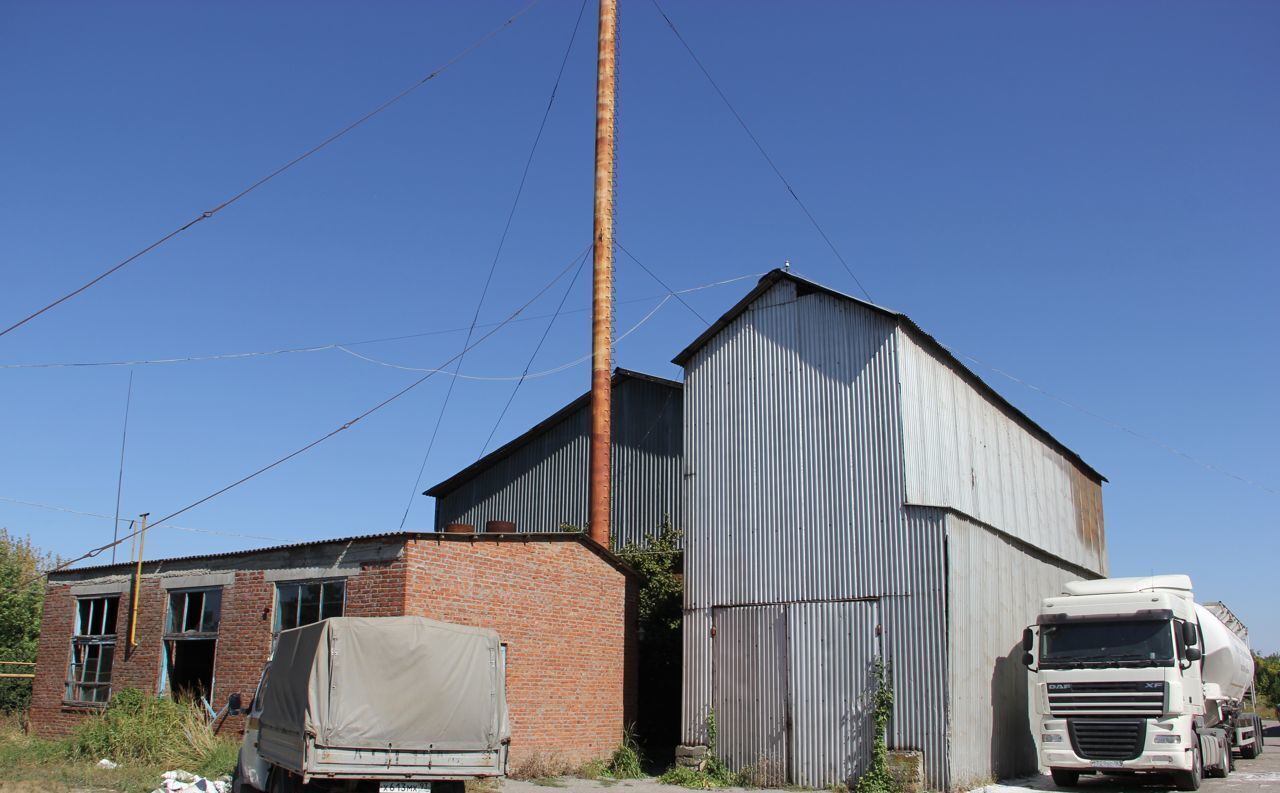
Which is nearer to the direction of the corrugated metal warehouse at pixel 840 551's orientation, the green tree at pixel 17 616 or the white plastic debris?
the white plastic debris

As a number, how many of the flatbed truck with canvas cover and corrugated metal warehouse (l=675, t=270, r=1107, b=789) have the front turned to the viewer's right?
0

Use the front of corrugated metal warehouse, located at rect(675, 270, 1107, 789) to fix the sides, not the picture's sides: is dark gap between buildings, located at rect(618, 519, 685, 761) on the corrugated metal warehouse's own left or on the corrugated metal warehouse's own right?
on the corrugated metal warehouse's own right

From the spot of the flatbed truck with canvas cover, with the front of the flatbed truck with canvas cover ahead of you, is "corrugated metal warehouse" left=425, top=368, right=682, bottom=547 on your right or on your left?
on your right

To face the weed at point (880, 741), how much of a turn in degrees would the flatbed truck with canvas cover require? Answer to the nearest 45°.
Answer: approximately 90° to its right

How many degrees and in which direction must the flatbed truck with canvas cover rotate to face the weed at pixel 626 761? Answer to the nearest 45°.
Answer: approximately 90° to its right

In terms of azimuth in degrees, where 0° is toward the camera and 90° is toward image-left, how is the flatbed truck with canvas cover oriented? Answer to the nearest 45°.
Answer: approximately 135°

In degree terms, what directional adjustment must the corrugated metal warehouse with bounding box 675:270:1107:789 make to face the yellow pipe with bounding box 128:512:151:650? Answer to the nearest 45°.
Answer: approximately 45° to its right

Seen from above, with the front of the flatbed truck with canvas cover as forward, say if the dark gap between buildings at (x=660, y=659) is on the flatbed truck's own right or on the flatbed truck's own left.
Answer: on the flatbed truck's own right

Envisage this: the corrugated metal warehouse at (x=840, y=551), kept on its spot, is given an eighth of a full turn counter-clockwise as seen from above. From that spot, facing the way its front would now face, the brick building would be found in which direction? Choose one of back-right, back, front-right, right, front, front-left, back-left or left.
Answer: right
